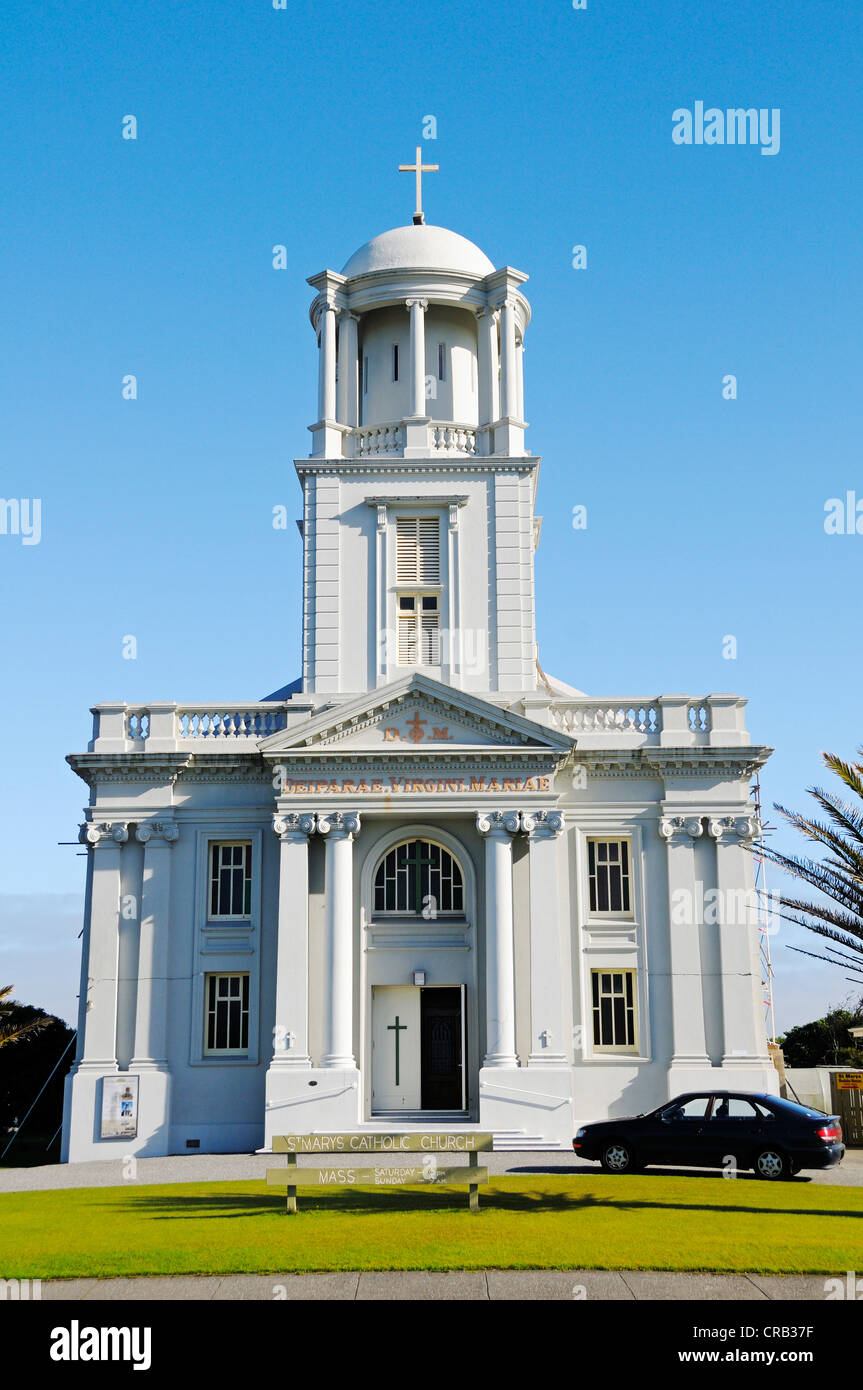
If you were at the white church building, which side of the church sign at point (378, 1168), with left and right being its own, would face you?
back

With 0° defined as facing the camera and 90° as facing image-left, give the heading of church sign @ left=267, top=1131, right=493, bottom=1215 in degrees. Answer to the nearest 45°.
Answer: approximately 0°

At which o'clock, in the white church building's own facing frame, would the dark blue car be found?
The dark blue car is roughly at 11 o'clock from the white church building.

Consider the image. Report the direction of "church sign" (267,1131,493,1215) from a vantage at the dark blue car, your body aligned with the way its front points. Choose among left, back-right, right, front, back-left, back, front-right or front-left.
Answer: front-left

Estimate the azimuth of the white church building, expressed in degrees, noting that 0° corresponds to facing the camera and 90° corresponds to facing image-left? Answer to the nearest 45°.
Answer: approximately 0°

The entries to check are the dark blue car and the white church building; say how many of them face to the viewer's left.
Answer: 1

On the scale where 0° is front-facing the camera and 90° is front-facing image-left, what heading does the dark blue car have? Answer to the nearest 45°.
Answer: approximately 90°

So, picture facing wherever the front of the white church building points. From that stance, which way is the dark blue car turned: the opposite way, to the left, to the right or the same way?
to the right
